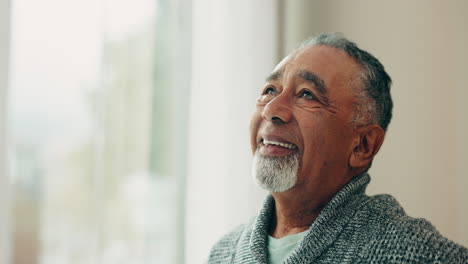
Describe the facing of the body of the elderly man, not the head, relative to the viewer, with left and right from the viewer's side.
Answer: facing the viewer and to the left of the viewer

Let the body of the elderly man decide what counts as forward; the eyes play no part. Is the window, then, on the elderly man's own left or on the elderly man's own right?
on the elderly man's own right

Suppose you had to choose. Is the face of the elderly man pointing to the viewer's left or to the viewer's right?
to the viewer's left
